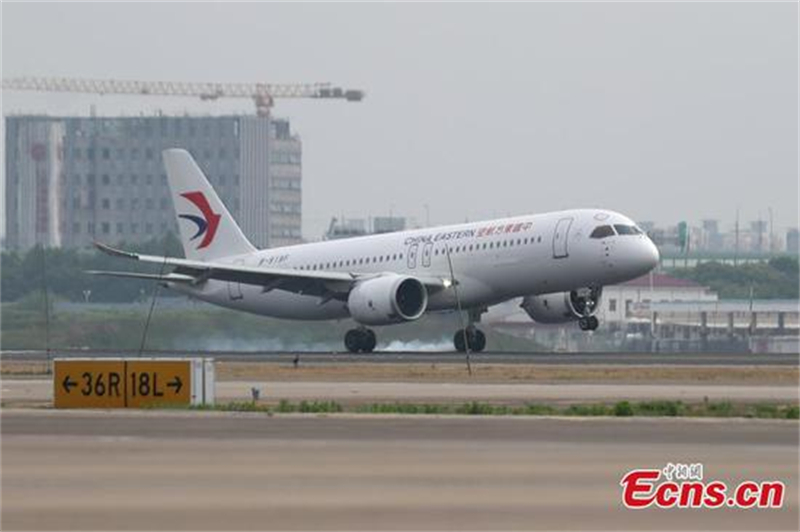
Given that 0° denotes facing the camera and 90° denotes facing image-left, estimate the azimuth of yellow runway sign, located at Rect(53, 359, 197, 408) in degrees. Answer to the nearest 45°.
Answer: approximately 0°
